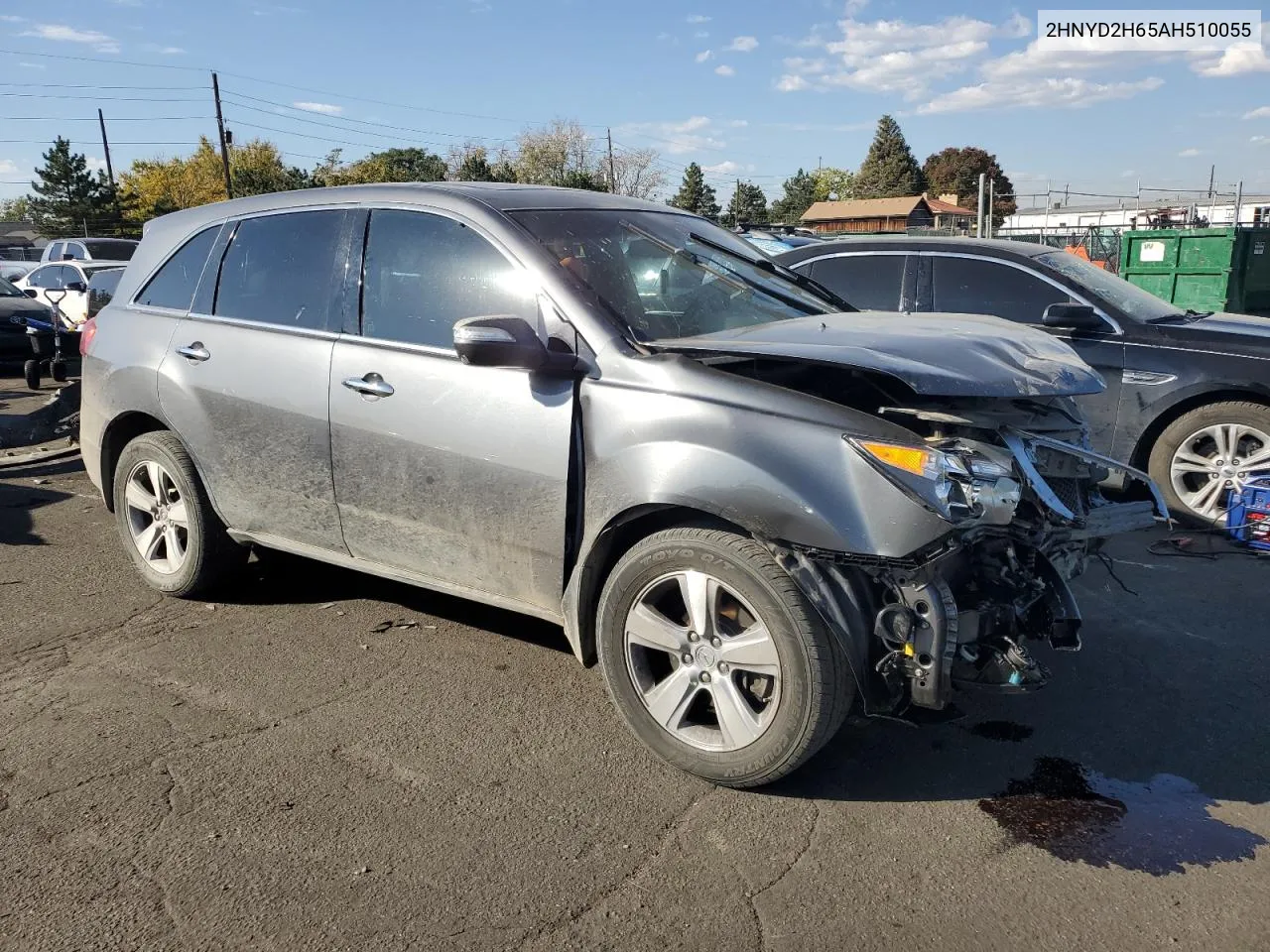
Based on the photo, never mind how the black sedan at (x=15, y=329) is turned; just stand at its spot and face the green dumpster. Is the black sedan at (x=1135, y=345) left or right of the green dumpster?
right

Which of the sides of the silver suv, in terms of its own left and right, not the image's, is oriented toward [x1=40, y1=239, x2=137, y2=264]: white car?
back

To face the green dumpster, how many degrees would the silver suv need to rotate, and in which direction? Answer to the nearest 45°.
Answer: approximately 90° to its left

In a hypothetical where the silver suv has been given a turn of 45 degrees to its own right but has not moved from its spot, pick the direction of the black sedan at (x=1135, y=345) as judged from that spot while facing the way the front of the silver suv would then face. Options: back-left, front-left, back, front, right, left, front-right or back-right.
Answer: back-left

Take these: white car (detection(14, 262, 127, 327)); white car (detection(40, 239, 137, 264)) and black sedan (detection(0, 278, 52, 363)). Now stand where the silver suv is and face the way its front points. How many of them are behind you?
3

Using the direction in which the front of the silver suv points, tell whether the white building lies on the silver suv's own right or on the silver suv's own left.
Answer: on the silver suv's own left

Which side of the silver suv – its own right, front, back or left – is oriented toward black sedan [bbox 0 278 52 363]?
back

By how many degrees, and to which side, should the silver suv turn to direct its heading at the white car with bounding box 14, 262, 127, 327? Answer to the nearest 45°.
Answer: approximately 180°
